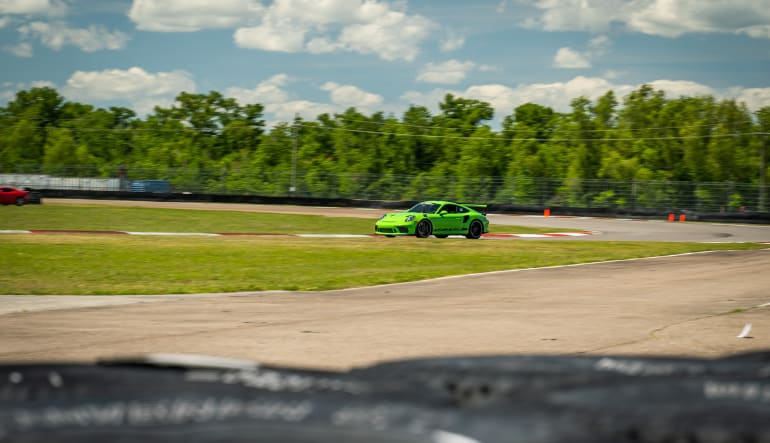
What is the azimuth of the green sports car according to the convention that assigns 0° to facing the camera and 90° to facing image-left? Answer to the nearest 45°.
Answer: approximately 45°

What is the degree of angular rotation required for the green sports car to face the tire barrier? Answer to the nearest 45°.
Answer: approximately 45° to its left
